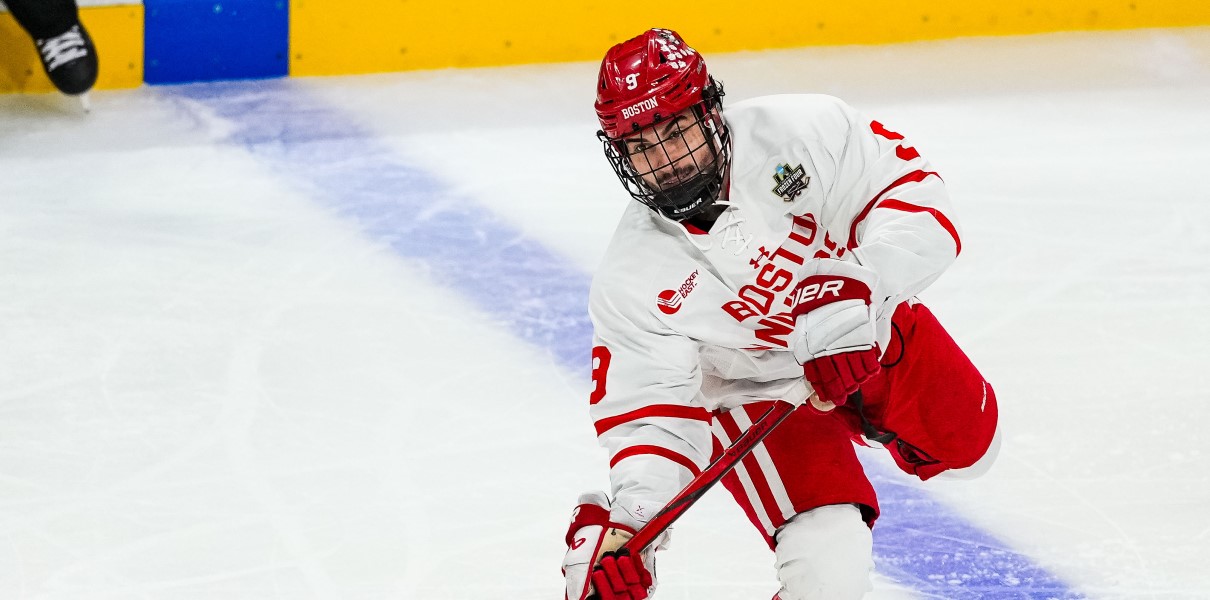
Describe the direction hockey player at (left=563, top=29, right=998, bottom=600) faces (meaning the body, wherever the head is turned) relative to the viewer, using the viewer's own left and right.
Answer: facing the viewer

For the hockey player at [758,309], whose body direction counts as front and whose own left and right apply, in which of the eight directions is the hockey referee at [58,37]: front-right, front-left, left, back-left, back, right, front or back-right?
back-right
